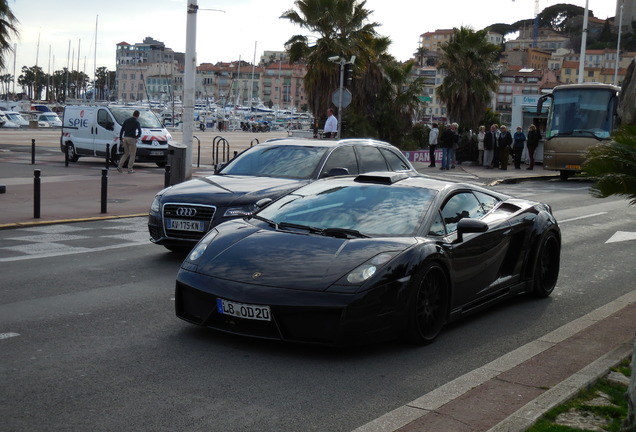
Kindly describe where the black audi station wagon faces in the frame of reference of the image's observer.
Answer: facing the viewer and to the left of the viewer

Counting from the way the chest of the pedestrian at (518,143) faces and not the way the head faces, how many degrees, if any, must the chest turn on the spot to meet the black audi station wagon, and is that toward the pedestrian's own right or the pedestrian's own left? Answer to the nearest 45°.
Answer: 0° — they already face it

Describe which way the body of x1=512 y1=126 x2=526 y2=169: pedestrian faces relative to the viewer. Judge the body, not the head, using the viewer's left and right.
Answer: facing the viewer

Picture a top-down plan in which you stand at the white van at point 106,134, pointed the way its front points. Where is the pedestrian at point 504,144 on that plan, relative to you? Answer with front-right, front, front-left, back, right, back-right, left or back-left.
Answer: front-left

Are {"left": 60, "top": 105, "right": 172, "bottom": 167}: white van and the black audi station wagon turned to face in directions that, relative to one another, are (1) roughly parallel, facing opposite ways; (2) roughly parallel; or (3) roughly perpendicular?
roughly perpendicular

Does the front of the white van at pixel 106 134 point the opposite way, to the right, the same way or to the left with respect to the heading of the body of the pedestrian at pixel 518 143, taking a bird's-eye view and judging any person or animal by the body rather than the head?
to the left

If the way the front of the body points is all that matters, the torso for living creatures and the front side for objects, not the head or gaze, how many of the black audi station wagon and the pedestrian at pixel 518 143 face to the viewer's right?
0

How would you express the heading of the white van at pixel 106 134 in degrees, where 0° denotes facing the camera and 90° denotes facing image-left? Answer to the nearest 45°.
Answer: approximately 315°

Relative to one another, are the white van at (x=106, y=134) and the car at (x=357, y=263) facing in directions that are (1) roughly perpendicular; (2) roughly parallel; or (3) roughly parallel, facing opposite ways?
roughly perpendicular
